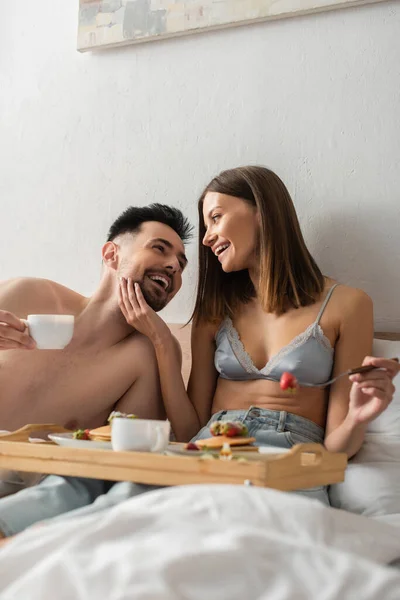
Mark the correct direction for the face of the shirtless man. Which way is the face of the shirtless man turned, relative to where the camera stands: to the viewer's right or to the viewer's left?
to the viewer's right

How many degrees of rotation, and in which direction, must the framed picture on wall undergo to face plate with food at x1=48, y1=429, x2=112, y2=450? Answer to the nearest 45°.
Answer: approximately 45° to its left

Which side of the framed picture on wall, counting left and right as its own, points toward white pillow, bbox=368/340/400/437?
left

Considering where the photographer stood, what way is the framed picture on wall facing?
facing the viewer and to the left of the viewer

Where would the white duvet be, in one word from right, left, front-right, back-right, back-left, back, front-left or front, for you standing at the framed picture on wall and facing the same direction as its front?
front-left

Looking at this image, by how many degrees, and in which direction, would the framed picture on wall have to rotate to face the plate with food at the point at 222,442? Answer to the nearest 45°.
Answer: approximately 45° to its left

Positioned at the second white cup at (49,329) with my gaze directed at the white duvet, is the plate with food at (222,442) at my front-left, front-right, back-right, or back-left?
front-left

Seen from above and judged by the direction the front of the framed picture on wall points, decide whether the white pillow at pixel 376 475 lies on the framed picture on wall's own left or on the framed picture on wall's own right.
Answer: on the framed picture on wall's own left
